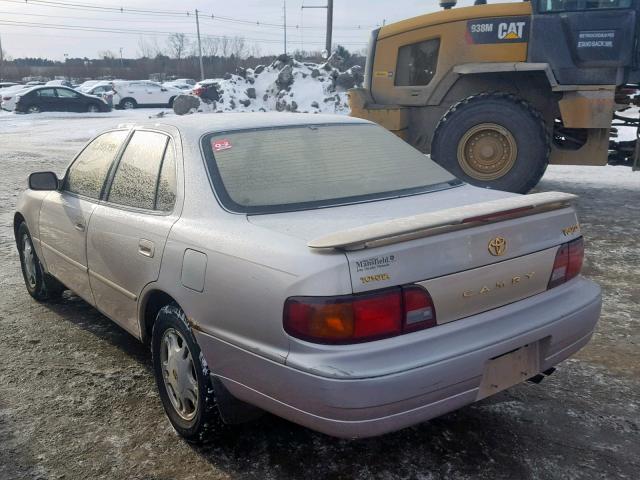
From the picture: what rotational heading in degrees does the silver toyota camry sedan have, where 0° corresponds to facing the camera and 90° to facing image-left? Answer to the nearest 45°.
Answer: approximately 135°

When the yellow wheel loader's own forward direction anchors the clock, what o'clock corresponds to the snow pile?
The snow pile is roughly at 8 o'clock from the yellow wheel loader.

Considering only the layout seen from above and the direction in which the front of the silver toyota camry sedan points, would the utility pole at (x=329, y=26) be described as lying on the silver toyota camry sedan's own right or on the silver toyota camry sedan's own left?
on the silver toyota camry sedan's own right

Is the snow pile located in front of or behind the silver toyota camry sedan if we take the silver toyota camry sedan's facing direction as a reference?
in front

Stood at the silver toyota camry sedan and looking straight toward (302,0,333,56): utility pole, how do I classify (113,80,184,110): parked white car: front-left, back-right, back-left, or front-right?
front-left

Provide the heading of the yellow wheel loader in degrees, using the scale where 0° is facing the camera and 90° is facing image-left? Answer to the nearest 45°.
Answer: approximately 270°

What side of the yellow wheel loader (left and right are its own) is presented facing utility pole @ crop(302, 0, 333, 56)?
left

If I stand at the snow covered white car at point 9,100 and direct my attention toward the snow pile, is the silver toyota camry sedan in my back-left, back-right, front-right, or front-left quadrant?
front-right

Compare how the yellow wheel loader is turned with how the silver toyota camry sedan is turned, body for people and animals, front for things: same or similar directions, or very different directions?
very different directions

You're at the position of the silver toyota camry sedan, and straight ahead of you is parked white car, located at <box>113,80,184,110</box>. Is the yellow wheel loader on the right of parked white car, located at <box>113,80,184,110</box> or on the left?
right

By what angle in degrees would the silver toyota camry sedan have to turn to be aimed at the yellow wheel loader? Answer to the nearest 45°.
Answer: approximately 90° to its right
